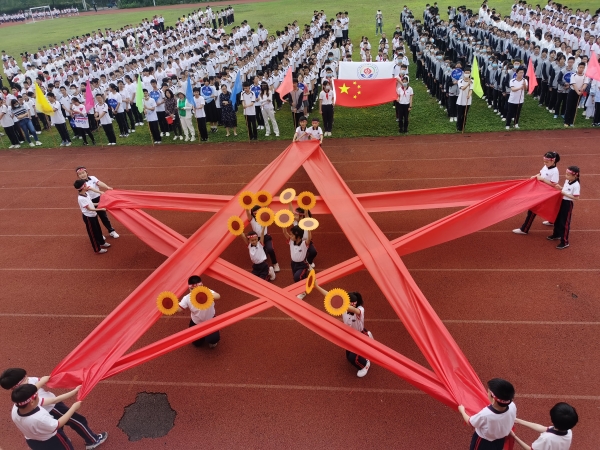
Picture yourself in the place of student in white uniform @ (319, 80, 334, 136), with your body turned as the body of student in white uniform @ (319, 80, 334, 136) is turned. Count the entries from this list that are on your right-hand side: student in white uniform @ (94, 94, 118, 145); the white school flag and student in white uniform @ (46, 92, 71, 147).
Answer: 2

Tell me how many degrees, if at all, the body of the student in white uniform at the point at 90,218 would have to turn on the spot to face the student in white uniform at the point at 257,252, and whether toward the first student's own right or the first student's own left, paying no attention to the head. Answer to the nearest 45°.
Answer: approximately 45° to the first student's own right

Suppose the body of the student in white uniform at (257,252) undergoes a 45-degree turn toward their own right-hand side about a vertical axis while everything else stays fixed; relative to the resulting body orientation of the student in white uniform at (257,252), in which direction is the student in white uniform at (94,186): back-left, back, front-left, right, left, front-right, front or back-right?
front-right

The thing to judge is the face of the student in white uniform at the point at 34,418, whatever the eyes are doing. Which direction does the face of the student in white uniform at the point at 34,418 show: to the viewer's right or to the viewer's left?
to the viewer's right

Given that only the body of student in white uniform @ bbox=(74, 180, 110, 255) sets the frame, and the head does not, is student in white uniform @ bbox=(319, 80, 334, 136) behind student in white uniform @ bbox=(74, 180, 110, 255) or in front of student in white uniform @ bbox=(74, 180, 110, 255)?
in front

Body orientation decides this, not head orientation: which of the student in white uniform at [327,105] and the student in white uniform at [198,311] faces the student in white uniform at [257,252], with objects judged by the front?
the student in white uniform at [327,105]

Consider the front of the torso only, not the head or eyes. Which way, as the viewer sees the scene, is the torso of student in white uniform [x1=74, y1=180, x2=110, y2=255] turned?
to the viewer's right

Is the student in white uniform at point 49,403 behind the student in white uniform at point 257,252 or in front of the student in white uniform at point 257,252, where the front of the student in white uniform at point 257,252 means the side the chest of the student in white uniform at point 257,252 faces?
in front

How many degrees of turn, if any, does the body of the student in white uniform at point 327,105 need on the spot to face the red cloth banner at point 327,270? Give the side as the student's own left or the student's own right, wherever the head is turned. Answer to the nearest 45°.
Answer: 0° — they already face it

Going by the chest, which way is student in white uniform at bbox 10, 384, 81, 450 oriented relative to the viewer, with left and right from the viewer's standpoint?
facing away from the viewer and to the right of the viewer

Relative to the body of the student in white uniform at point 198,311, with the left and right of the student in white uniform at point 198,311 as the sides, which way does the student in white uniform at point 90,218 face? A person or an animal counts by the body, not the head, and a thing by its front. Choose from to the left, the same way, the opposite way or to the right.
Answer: to the left

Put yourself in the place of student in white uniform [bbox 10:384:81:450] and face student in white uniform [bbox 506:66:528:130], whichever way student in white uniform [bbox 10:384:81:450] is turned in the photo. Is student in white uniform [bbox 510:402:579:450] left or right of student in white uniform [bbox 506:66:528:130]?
right

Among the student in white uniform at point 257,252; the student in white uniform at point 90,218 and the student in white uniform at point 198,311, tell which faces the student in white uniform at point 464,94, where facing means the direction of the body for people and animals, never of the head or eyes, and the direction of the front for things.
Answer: the student in white uniform at point 90,218

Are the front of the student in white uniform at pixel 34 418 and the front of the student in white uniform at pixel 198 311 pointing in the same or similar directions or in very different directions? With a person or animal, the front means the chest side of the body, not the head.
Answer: very different directions

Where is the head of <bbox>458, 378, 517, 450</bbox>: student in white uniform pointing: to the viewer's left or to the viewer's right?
to the viewer's left

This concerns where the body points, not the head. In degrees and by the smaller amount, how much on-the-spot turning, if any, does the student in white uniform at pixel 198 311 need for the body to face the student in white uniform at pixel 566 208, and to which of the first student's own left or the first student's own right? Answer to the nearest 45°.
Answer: approximately 90° to the first student's own left

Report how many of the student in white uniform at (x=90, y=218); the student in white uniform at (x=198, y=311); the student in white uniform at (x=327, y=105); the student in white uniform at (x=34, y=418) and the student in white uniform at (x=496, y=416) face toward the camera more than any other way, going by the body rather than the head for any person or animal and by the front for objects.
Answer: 2
